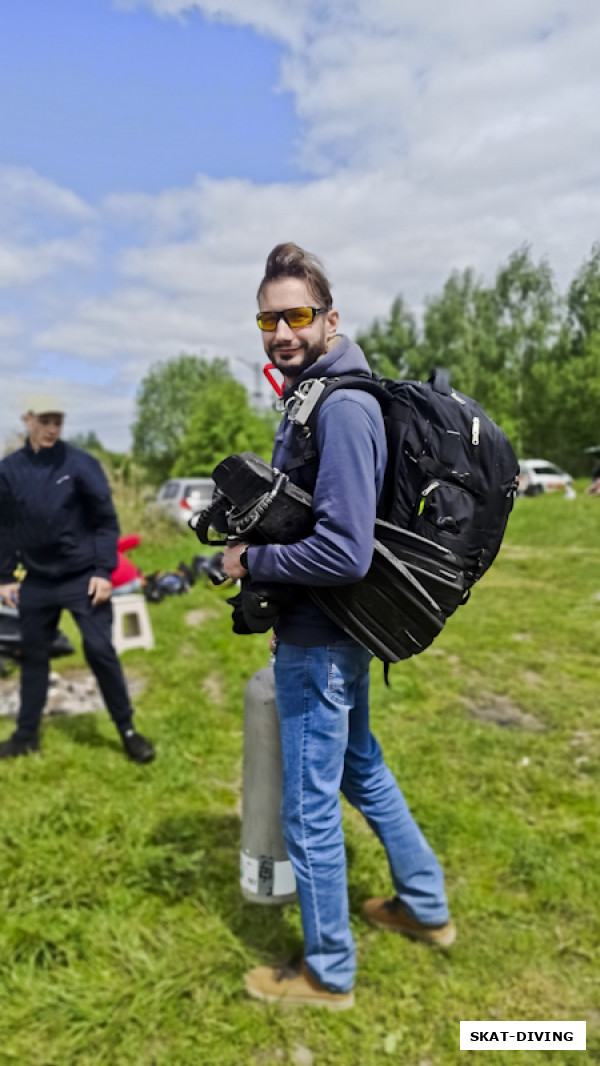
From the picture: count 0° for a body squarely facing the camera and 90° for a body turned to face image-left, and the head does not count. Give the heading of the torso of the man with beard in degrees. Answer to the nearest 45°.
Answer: approximately 90°

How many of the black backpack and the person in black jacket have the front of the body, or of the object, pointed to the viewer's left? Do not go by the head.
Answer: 0

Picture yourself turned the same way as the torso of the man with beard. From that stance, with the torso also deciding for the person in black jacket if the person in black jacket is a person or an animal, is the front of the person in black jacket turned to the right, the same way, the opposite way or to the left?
to the left

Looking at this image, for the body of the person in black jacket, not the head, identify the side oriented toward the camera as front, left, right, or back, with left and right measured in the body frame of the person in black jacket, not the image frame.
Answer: front

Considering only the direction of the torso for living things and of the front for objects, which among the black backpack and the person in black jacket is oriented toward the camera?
the person in black jacket

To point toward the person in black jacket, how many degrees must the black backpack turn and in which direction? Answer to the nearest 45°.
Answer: approximately 135° to its left

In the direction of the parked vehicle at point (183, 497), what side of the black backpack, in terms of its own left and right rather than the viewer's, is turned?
left

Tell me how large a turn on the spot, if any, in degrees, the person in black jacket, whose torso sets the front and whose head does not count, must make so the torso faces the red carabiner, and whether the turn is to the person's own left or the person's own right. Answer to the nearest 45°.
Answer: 0° — they already face it

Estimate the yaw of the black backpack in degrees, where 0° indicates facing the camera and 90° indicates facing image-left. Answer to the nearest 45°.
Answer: approximately 270°

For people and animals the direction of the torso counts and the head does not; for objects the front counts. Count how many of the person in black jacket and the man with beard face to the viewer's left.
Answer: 1

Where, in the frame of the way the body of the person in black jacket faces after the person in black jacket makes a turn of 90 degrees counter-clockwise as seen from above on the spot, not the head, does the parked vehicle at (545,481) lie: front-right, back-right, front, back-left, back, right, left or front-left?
front-left

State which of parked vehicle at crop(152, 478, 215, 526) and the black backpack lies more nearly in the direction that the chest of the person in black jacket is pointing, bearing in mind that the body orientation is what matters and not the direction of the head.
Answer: the black backpack

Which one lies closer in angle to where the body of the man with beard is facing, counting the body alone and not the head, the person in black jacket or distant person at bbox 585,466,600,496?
the person in black jacket
